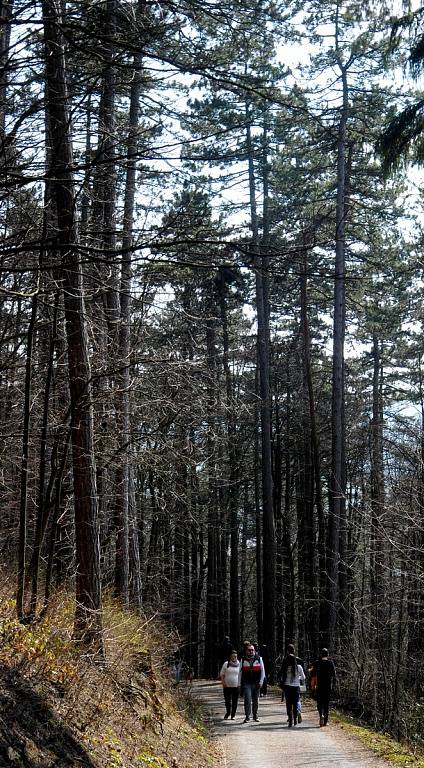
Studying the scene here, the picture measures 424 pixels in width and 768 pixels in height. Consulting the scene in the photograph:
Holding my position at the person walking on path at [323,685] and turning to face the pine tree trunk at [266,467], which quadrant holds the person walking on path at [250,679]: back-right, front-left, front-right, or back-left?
front-left

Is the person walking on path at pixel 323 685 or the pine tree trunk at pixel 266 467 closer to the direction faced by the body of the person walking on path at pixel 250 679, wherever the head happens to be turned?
the person walking on path

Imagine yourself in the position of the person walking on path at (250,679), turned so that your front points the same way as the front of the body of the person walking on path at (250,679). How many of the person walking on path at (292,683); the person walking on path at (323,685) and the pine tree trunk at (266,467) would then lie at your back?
1

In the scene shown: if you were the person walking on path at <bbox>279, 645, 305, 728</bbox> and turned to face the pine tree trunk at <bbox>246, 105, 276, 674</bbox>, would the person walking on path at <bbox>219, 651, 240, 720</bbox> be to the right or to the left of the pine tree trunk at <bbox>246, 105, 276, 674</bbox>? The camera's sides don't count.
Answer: left

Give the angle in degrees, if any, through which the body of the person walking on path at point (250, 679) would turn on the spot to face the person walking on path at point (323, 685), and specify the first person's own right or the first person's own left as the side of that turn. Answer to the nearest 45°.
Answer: approximately 45° to the first person's own left

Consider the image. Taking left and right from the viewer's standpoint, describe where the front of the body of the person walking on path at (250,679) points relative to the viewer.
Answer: facing the viewer

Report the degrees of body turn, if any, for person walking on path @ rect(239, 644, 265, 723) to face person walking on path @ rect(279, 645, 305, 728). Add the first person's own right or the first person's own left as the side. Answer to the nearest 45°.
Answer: approximately 45° to the first person's own left

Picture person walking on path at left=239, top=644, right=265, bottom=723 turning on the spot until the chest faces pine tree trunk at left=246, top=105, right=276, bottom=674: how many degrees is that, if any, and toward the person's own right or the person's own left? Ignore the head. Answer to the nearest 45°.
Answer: approximately 180°
